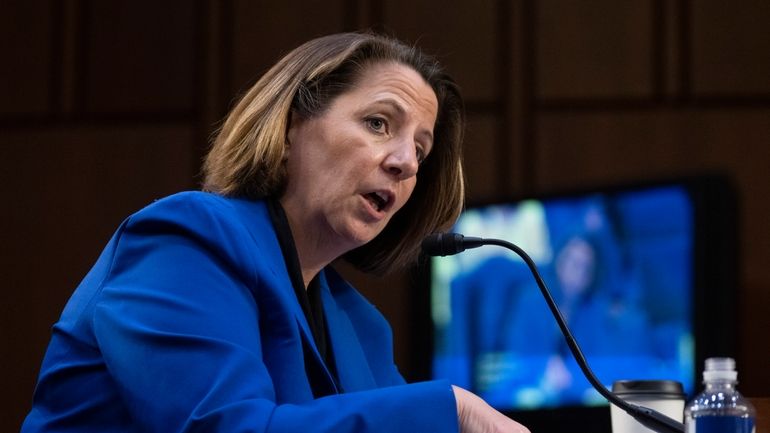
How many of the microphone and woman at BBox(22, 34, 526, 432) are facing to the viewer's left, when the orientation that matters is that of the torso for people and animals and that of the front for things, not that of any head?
1

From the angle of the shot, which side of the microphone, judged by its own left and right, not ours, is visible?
left

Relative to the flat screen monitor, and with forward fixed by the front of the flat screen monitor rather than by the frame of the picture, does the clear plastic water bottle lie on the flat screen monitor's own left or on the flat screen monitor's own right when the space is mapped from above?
on the flat screen monitor's own left

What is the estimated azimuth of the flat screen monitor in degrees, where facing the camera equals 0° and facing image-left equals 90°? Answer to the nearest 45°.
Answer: approximately 45°

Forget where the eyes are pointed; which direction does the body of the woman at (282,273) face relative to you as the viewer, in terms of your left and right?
facing the viewer and to the right of the viewer

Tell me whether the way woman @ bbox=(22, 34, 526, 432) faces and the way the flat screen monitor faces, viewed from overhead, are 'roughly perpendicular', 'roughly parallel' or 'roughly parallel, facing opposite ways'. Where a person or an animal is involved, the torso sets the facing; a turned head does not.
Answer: roughly perpendicular

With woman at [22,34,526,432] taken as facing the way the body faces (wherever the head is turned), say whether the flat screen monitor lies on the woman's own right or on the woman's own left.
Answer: on the woman's own left

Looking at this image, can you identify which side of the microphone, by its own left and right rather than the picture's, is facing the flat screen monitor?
right

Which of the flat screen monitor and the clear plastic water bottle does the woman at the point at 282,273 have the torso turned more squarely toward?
the clear plastic water bottle

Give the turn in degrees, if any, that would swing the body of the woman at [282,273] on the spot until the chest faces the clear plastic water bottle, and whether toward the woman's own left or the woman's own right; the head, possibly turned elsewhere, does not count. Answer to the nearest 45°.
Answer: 0° — they already face it
